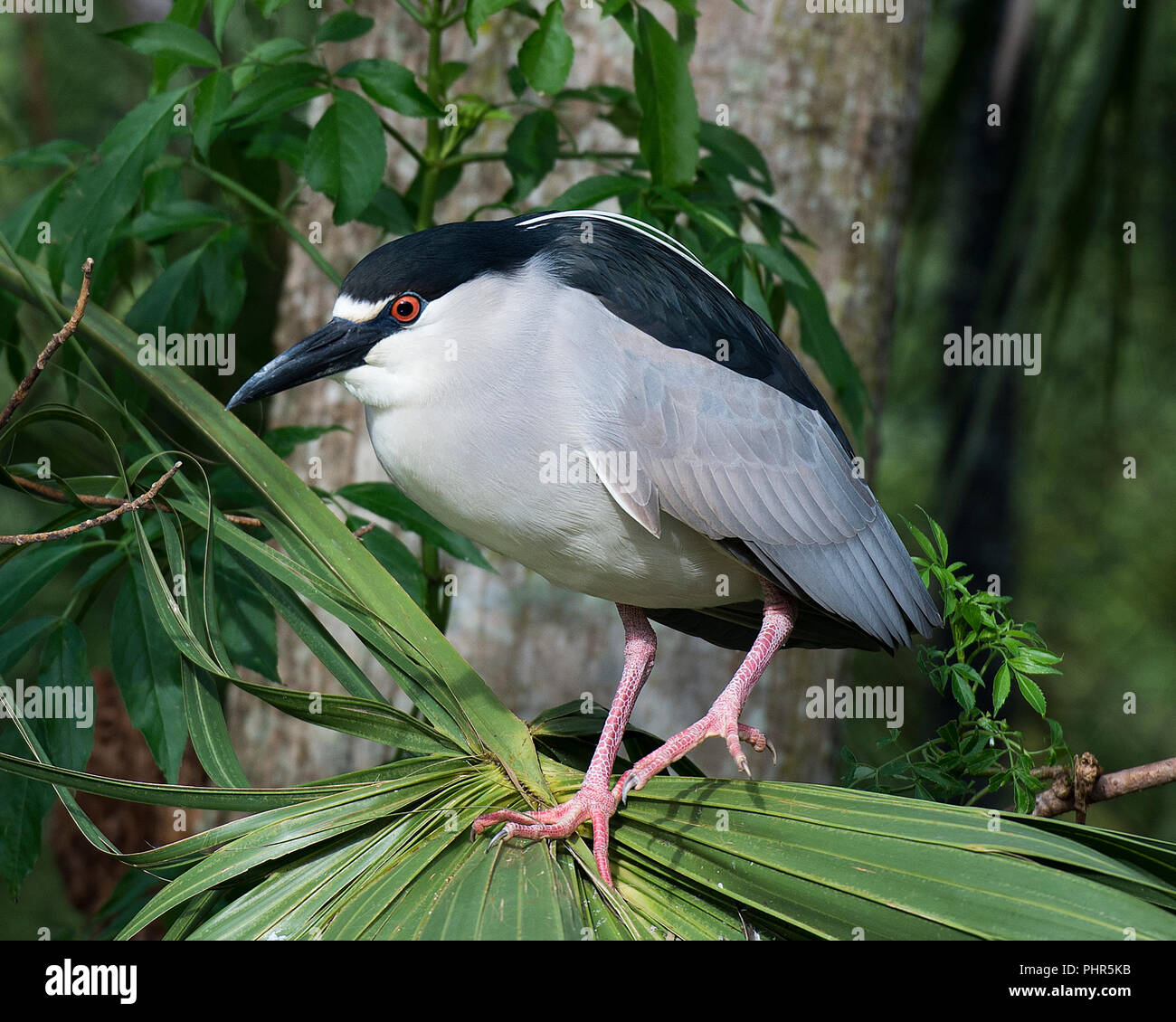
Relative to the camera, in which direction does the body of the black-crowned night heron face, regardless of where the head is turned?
to the viewer's left

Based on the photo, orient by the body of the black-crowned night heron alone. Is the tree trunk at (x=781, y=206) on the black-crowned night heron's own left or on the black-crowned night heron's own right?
on the black-crowned night heron's own right
